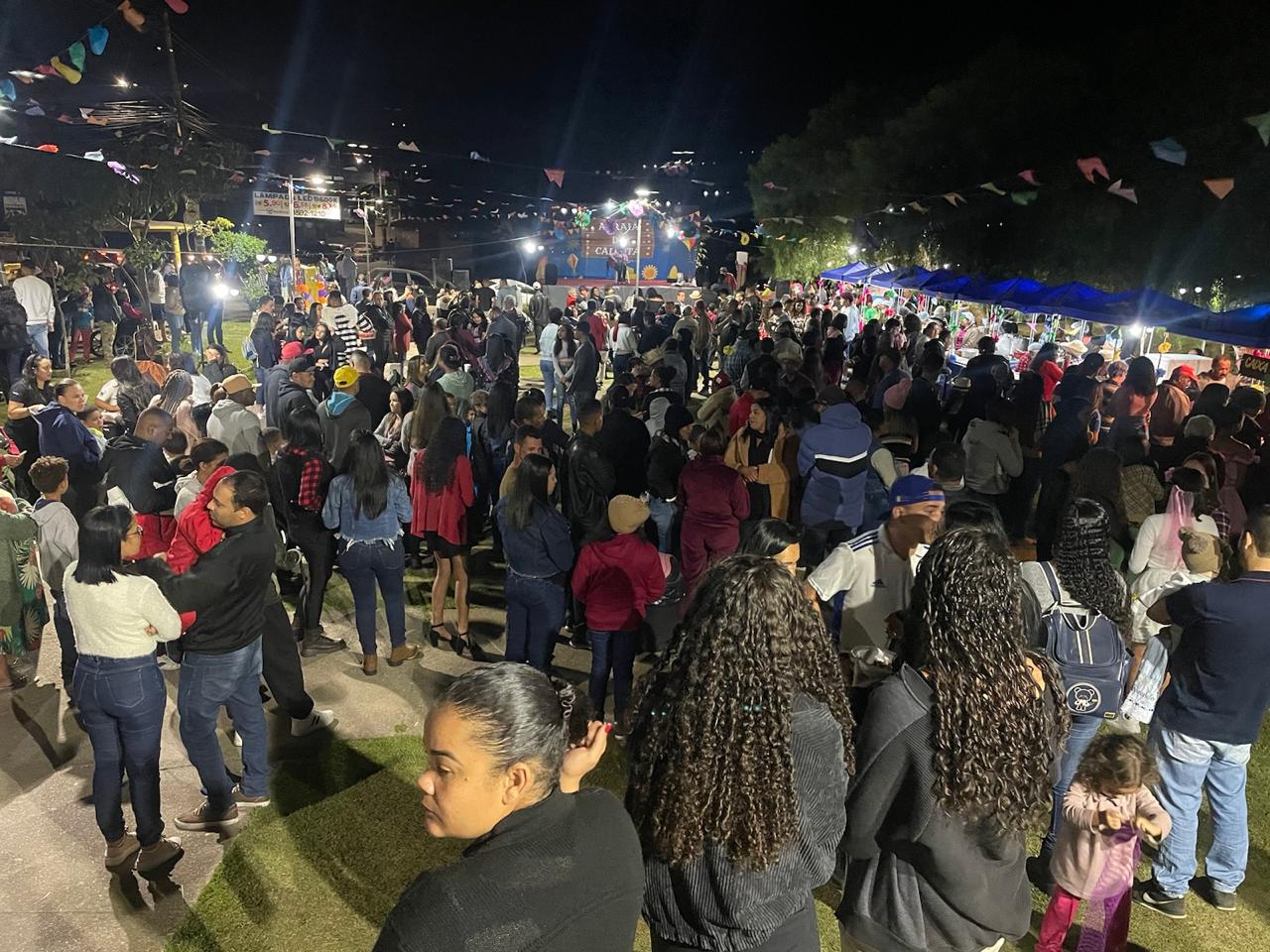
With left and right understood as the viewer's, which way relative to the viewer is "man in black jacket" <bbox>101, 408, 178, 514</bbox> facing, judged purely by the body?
facing away from the viewer and to the right of the viewer

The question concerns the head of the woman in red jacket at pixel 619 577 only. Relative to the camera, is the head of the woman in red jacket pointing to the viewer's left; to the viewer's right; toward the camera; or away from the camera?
away from the camera

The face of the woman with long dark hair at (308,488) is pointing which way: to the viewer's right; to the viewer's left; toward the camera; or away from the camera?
away from the camera

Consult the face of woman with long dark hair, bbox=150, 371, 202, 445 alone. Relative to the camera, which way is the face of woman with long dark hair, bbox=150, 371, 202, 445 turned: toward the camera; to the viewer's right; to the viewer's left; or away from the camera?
away from the camera

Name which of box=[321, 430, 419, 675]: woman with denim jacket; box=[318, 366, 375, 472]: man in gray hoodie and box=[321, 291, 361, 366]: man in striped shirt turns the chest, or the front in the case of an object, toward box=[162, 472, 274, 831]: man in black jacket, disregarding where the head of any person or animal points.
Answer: the man in striped shirt

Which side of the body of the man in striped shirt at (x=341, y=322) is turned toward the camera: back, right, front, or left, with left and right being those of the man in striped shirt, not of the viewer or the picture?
back

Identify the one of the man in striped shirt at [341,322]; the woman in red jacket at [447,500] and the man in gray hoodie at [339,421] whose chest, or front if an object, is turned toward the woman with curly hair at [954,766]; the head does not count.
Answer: the man in striped shirt

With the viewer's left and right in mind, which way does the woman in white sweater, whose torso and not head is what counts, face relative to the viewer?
facing away from the viewer and to the right of the viewer

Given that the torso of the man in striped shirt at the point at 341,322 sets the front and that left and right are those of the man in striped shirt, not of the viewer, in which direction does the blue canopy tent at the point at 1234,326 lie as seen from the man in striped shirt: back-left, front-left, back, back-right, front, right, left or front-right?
right

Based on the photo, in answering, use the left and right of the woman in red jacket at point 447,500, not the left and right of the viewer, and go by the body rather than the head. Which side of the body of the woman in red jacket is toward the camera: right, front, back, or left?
back

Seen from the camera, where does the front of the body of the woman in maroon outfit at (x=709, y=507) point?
away from the camera

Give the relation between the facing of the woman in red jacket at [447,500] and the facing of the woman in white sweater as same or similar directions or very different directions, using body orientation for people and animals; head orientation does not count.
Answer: same or similar directions

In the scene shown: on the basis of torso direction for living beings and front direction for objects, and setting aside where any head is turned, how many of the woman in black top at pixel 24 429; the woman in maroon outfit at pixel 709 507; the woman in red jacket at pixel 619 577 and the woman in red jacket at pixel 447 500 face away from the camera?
3

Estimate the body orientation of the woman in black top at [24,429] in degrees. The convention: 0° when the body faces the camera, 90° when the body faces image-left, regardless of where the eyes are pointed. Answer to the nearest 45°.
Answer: approximately 315°

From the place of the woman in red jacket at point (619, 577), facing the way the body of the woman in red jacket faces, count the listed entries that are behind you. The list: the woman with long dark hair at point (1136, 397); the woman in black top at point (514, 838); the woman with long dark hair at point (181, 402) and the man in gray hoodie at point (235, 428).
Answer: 1

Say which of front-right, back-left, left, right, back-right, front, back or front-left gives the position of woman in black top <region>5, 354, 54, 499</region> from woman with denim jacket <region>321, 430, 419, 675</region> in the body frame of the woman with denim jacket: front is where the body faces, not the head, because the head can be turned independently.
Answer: front-left

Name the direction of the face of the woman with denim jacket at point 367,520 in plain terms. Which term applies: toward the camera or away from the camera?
away from the camera
